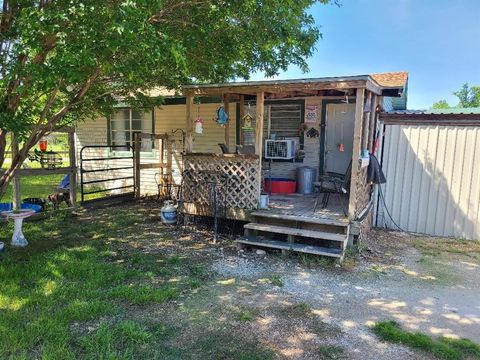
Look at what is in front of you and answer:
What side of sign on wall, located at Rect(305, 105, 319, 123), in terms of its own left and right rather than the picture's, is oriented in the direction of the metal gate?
right

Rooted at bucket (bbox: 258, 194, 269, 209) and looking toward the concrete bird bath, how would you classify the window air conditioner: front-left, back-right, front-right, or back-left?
back-right

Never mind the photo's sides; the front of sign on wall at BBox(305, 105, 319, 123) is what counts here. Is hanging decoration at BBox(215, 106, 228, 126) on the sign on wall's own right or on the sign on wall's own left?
on the sign on wall's own right

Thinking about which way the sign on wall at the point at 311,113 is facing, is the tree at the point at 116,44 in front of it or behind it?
in front

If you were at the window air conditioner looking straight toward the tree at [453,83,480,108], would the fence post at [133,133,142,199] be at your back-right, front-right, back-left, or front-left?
back-left

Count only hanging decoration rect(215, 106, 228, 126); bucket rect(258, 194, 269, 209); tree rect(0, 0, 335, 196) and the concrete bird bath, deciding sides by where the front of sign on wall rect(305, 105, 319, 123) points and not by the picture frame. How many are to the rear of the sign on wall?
0

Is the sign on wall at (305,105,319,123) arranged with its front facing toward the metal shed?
no

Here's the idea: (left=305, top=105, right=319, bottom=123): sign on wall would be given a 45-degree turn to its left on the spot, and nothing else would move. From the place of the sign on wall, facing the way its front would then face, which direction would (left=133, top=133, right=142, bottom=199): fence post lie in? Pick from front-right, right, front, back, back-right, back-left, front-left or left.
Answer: back-right

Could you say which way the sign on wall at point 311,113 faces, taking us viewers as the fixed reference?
facing the viewer

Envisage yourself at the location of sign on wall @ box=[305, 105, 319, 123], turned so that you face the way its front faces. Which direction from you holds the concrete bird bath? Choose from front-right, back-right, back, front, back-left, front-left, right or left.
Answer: front-right

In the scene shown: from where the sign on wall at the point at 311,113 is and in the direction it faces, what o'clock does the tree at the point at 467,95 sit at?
The tree is roughly at 7 o'clock from the sign on wall.
